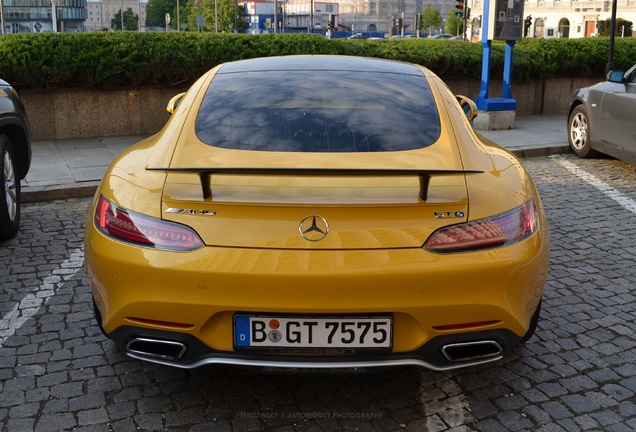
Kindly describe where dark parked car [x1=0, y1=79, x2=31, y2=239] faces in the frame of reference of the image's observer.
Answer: facing away from the viewer and to the right of the viewer

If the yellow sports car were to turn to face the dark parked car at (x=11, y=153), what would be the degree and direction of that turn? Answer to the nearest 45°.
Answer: approximately 45° to its left

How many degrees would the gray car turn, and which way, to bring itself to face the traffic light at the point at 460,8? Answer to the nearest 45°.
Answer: approximately 45° to its right

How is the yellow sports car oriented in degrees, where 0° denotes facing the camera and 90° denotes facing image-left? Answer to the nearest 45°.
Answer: approximately 180°

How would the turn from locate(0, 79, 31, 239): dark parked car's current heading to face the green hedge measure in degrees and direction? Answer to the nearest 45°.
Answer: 0° — it already faces it

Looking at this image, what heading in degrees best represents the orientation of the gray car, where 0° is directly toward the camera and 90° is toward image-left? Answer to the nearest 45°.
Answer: approximately 135°
